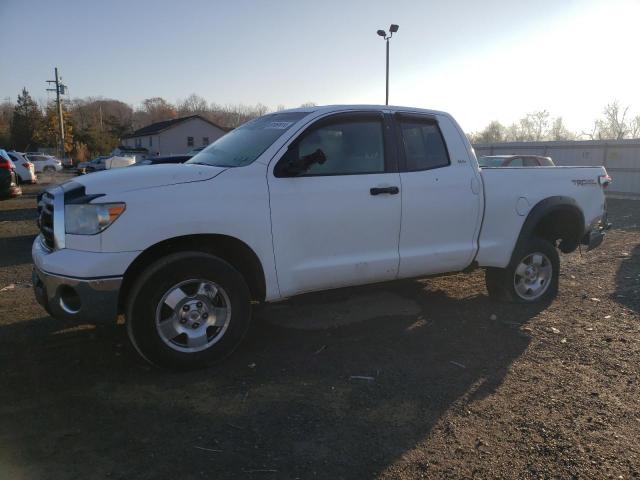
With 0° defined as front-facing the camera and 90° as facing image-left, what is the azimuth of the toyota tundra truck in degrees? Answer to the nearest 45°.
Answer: approximately 45°

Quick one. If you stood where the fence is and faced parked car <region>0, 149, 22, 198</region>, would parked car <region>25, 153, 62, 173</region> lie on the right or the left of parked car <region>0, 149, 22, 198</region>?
right

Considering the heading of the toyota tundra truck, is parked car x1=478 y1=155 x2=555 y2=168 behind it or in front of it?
behind

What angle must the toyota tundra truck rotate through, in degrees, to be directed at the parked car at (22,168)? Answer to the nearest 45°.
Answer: approximately 90° to its right

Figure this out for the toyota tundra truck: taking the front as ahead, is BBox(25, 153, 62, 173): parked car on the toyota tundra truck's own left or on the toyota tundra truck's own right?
on the toyota tundra truck's own right

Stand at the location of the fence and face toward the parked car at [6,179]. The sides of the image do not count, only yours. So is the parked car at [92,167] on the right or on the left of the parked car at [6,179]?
right

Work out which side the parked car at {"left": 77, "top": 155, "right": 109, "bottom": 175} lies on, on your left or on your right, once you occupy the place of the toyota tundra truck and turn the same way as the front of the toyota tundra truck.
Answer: on your right
